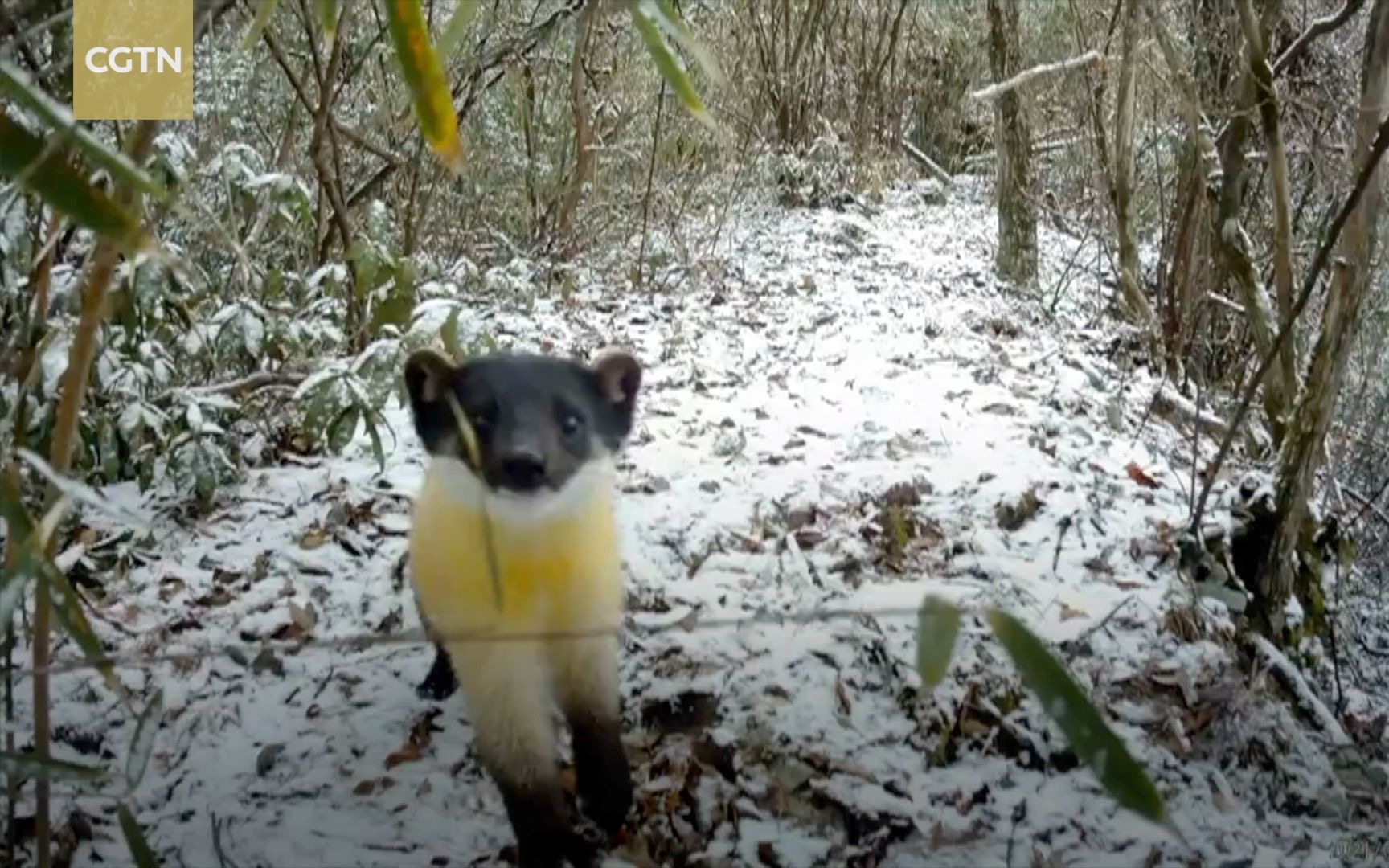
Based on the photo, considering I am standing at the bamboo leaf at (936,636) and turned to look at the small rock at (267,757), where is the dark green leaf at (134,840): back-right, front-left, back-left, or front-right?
front-left

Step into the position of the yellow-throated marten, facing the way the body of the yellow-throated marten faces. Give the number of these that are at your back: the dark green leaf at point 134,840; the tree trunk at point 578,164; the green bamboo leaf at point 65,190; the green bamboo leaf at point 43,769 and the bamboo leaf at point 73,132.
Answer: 1

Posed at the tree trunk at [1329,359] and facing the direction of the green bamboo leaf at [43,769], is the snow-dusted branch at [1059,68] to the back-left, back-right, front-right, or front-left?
back-right

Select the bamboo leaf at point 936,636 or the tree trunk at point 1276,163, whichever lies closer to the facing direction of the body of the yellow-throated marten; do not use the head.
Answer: the bamboo leaf

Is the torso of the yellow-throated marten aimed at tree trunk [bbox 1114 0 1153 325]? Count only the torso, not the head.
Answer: no

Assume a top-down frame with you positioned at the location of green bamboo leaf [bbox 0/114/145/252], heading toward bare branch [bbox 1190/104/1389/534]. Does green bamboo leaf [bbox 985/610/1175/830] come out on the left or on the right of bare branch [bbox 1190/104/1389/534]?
right

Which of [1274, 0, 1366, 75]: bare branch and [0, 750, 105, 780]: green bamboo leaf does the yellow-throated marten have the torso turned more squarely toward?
the green bamboo leaf

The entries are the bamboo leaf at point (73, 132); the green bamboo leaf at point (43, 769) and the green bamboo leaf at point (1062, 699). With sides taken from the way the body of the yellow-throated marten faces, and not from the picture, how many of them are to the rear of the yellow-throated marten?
0

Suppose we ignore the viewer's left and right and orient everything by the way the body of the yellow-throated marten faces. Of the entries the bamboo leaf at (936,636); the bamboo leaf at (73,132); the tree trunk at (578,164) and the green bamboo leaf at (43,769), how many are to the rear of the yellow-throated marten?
1

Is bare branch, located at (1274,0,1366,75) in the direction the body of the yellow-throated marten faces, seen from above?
no

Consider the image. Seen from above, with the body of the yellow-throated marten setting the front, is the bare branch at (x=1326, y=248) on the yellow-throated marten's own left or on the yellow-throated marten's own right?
on the yellow-throated marten's own left

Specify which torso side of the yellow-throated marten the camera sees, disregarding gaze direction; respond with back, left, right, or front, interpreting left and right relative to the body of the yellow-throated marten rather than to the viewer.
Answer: front
